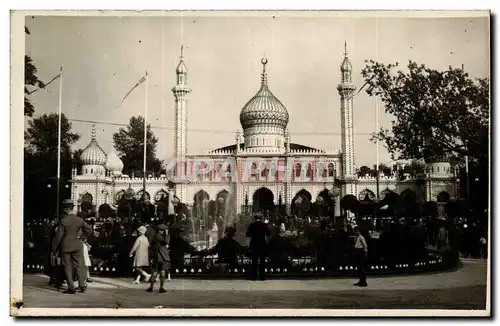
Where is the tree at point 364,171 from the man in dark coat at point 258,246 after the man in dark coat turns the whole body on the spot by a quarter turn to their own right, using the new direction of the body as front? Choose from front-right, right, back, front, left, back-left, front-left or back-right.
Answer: front-left

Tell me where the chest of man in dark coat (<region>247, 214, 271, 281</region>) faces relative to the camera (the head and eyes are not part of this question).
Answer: away from the camera
